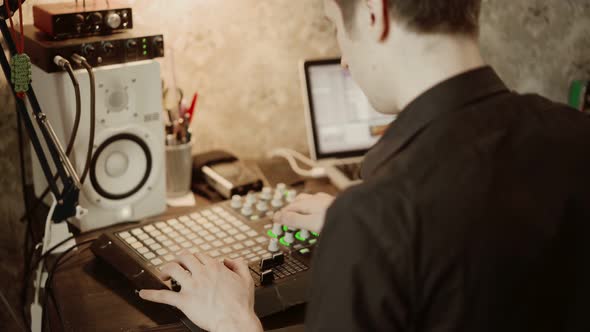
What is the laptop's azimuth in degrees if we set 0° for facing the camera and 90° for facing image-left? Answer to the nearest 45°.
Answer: approximately 315°

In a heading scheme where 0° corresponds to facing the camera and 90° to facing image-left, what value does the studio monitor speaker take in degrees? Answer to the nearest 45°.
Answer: approximately 315°

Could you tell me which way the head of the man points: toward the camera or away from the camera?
away from the camera

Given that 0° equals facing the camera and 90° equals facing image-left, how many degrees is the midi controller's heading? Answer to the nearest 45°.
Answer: approximately 315°
